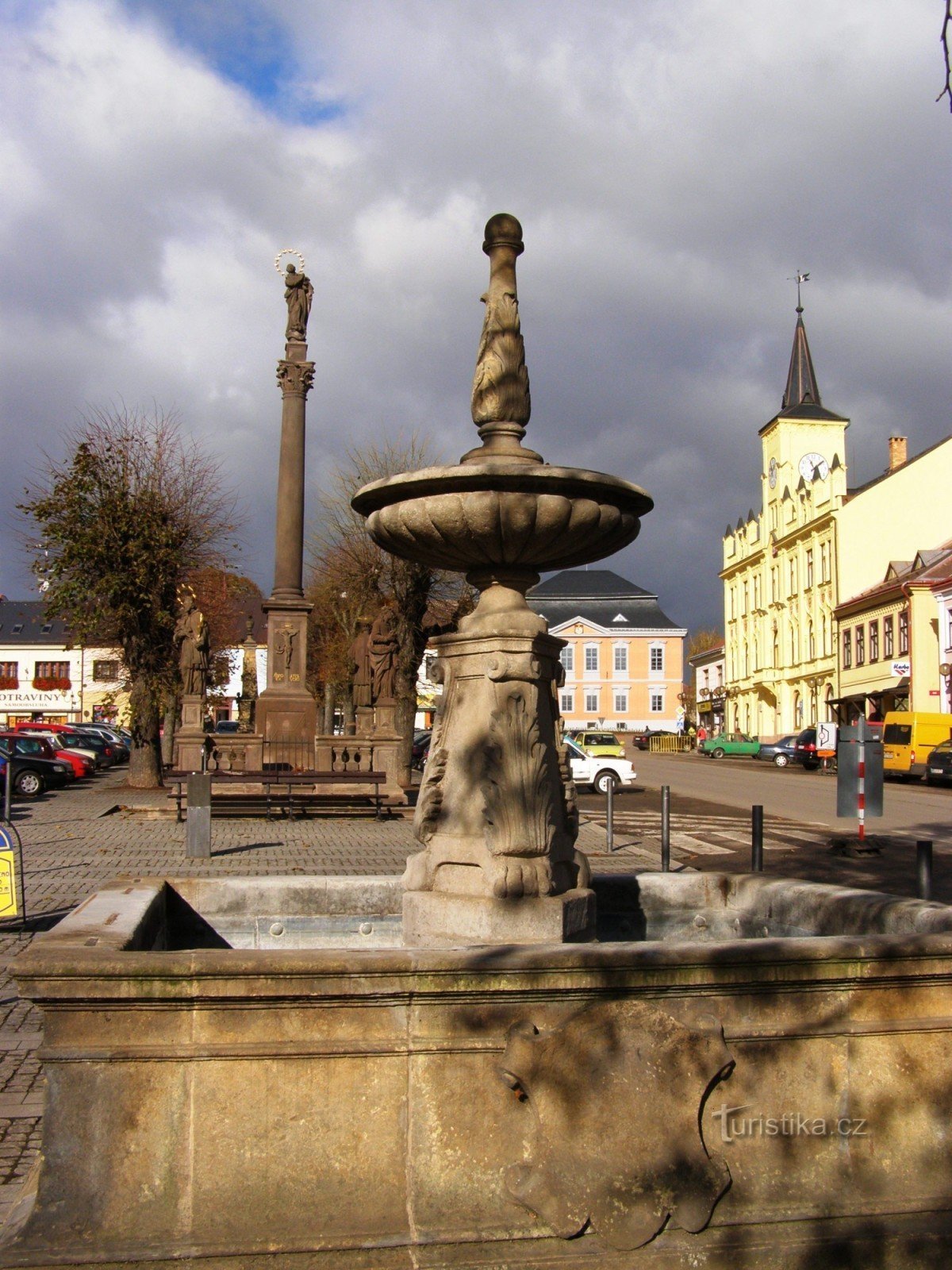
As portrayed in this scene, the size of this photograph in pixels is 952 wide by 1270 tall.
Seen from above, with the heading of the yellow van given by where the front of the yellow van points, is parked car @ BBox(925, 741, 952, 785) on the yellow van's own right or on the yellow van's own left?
on the yellow van's own right

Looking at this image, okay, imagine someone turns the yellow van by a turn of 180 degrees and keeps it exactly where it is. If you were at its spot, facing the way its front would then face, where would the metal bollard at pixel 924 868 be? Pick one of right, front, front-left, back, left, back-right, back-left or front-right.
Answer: front-left

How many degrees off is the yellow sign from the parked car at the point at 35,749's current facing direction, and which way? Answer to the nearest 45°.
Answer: approximately 45° to its right
